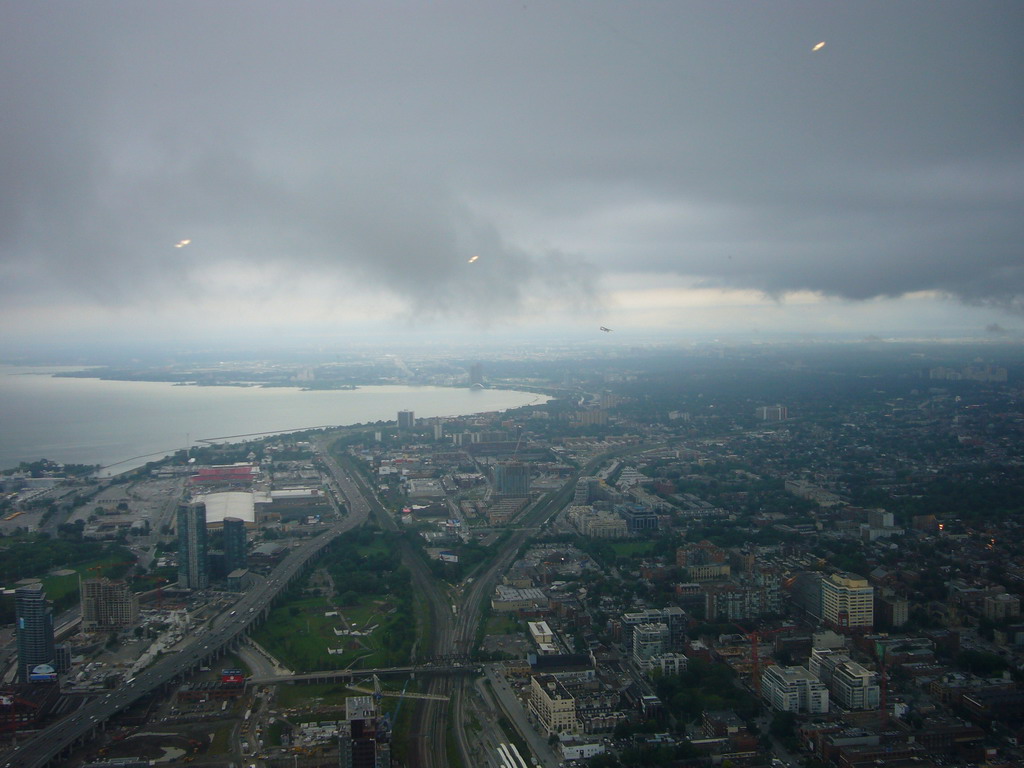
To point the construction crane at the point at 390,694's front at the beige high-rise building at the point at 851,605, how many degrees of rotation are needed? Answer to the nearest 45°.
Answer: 0° — it already faces it

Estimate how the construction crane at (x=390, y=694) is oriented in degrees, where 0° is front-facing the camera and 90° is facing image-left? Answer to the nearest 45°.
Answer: approximately 270°

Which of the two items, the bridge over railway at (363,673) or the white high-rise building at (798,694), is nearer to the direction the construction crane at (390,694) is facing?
the white high-rise building

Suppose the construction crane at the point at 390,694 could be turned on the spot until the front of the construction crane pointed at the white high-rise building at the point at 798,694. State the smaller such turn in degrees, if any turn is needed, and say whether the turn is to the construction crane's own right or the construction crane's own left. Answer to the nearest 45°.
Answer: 0° — it already faces it

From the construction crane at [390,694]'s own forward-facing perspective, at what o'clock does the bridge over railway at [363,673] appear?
The bridge over railway is roughly at 8 o'clock from the construction crane.

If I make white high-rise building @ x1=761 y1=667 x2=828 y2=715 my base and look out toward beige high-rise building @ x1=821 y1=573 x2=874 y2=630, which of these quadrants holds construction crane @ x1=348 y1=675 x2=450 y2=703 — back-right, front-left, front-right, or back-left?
back-left
